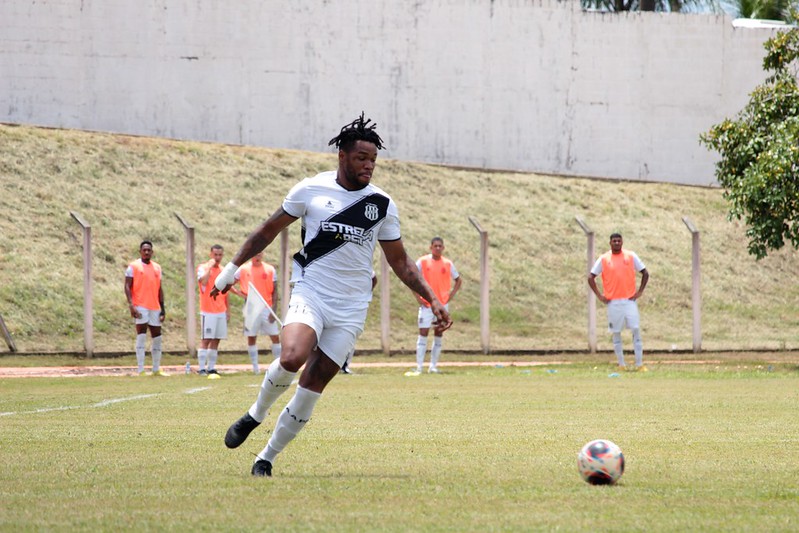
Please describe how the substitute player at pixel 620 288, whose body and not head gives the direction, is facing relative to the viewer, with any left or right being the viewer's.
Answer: facing the viewer

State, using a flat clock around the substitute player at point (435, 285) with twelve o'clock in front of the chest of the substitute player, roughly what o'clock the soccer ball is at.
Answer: The soccer ball is roughly at 12 o'clock from the substitute player.

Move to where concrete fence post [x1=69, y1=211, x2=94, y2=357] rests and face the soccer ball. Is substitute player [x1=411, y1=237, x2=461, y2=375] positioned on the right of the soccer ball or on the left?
left

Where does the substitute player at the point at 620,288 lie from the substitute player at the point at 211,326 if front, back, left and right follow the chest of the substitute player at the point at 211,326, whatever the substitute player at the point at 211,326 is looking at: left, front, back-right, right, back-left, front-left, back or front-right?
front-left

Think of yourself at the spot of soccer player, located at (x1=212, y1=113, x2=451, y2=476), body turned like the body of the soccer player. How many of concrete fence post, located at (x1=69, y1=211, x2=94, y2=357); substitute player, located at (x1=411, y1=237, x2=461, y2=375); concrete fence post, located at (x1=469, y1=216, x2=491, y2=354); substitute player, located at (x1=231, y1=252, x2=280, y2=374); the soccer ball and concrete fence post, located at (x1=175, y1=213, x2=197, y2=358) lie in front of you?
1

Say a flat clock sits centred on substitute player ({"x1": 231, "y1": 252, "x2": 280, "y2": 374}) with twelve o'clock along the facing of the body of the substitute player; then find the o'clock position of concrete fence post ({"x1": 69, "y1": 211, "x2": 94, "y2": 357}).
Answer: The concrete fence post is roughly at 4 o'clock from the substitute player.

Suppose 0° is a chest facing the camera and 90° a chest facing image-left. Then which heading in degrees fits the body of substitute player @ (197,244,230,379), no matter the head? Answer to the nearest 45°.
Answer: approximately 315°

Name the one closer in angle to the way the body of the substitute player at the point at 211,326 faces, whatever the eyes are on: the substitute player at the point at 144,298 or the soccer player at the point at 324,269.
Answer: the soccer player

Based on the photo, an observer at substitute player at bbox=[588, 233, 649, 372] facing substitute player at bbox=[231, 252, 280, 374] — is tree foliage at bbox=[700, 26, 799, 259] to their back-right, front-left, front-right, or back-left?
back-right

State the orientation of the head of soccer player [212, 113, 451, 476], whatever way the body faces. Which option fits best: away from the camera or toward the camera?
toward the camera

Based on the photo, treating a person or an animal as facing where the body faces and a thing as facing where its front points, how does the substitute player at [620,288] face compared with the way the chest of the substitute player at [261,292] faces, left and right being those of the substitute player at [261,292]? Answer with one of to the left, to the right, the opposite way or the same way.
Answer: the same way

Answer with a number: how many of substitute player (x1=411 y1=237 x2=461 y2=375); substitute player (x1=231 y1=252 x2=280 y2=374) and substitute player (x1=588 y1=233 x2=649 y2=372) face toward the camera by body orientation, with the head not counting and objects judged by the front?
3

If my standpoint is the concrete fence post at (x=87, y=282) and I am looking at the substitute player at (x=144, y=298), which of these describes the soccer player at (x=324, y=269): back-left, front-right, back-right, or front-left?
front-right

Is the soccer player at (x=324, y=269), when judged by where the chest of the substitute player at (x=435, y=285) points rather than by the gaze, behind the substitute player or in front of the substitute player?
in front

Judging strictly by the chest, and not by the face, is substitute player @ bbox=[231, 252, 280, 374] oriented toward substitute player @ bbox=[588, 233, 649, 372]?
no

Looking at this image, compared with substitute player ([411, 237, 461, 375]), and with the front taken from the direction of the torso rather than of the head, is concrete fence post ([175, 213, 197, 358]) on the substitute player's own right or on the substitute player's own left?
on the substitute player's own right

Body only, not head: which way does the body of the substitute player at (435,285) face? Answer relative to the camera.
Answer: toward the camera
